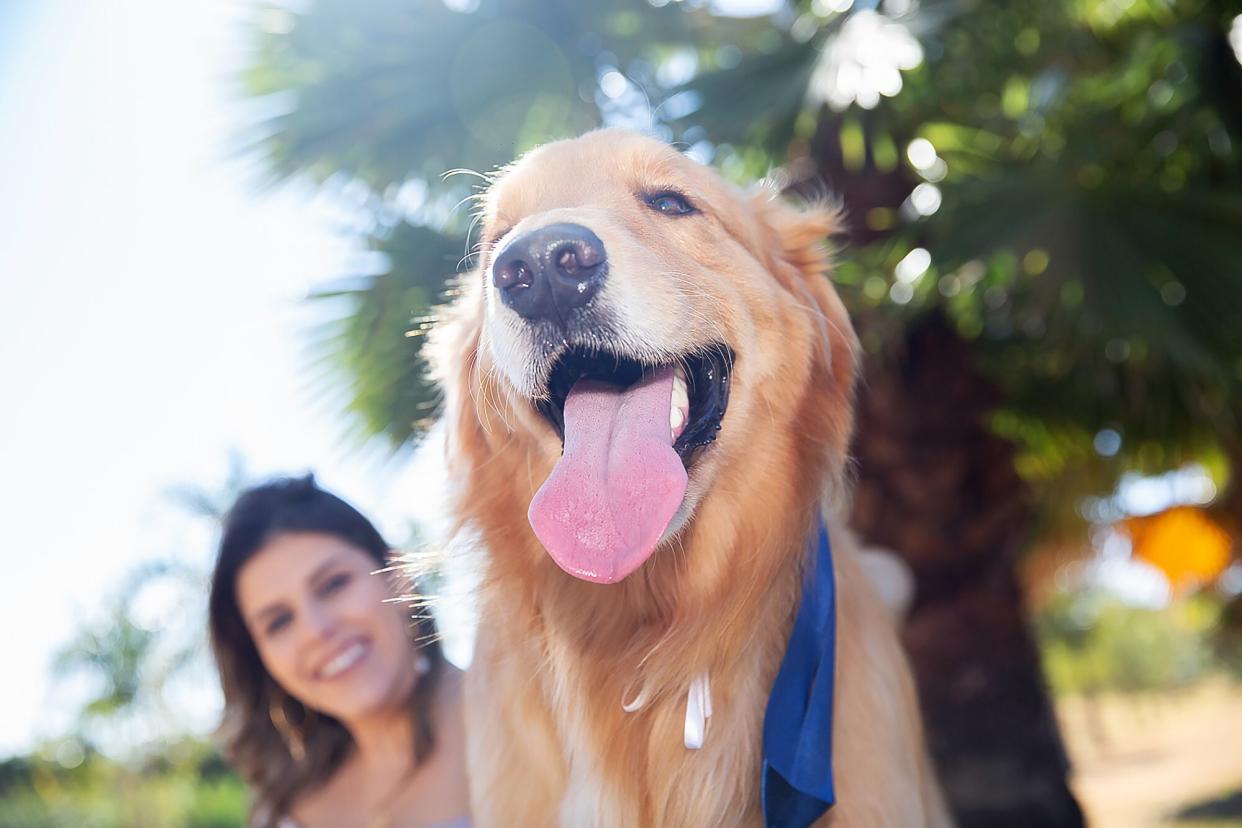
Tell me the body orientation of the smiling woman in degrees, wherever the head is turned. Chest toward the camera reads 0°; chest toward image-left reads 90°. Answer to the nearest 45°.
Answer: approximately 0°
